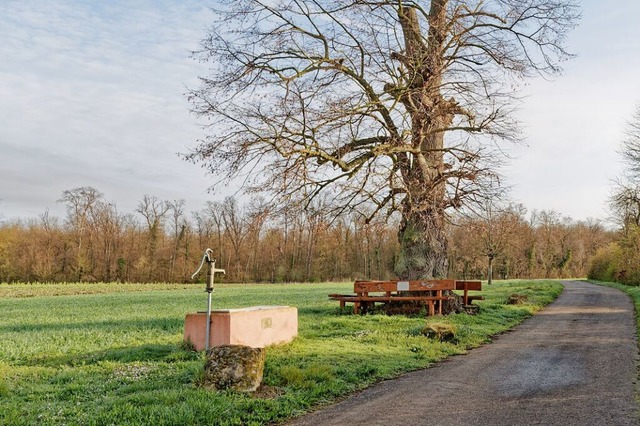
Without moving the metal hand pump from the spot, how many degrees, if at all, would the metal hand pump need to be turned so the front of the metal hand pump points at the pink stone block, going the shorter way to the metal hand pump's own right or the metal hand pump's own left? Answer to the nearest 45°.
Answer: approximately 45° to the metal hand pump's own left

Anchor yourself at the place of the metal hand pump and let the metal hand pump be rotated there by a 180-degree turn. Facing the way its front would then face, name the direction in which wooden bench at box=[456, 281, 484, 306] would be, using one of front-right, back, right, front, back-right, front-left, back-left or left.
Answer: back-right

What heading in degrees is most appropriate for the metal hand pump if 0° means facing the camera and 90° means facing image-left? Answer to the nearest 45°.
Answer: approximately 270°

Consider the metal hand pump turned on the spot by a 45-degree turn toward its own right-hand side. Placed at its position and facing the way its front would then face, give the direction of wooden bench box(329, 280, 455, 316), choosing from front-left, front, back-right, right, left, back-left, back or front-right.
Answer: left
